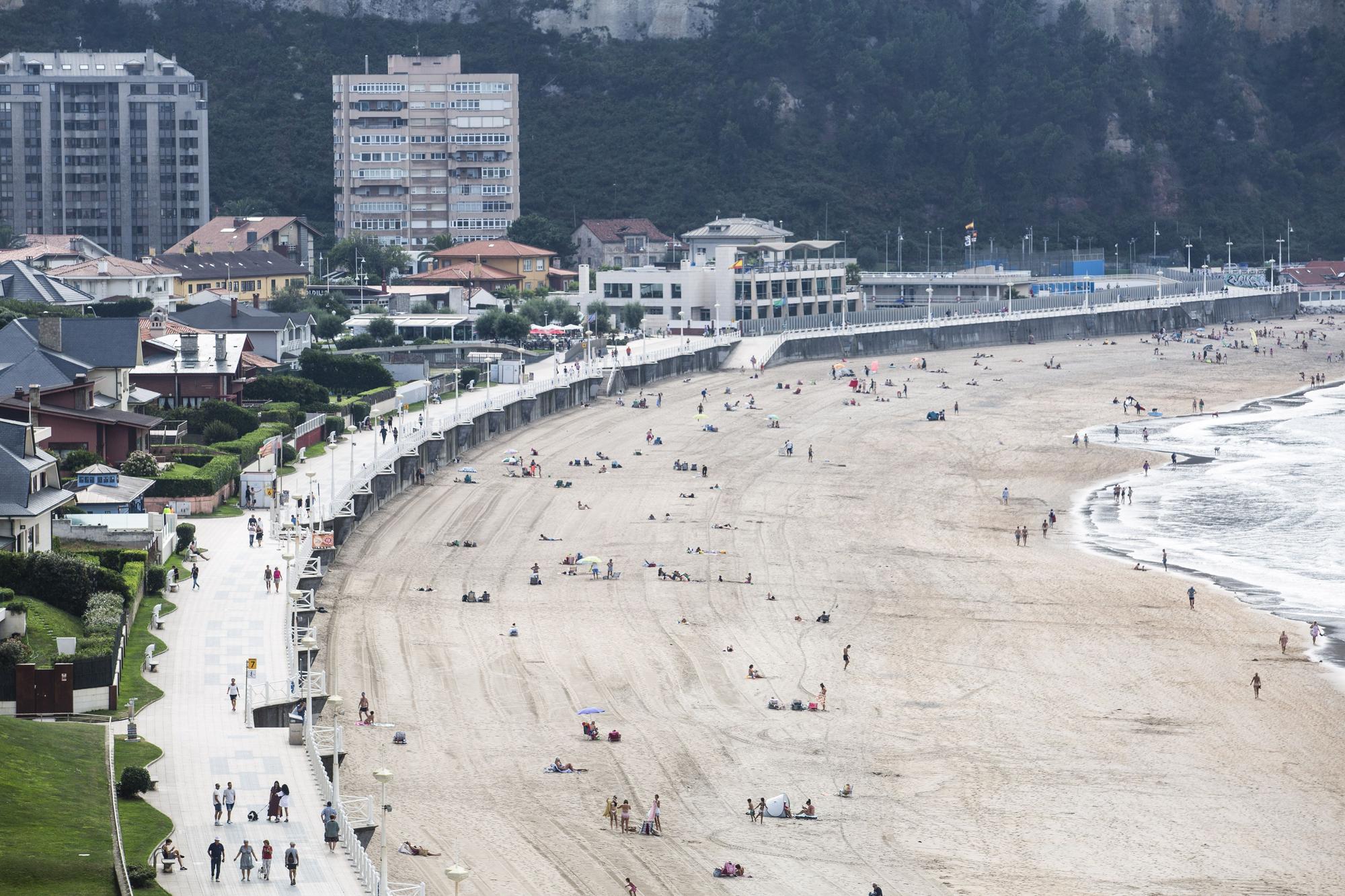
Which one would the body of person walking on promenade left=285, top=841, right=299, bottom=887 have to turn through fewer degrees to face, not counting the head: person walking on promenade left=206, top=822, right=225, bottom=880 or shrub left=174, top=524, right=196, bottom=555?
the shrub

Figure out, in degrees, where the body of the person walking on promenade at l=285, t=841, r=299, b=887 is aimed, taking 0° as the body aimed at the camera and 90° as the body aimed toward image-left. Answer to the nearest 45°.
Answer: approximately 180°

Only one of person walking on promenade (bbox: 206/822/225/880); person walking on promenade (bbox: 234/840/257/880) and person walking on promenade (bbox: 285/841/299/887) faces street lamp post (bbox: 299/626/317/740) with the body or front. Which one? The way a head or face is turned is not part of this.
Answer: person walking on promenade (bbox: 285/841/299/887)

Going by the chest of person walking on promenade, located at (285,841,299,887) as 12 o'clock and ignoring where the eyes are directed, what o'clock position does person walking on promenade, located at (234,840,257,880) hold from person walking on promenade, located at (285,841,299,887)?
person walking on promenade, located at (234,840,257,880) is roughly at 9 o'clock from person walking on promenade, located at (285,841,299,887).

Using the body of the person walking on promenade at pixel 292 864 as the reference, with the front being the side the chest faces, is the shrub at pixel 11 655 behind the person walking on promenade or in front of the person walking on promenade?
in front

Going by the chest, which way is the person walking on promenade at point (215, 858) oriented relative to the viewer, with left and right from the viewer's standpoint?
facing the viewer

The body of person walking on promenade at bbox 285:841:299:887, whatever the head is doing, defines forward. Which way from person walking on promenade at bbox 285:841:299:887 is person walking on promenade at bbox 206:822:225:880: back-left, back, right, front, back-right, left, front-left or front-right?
left
